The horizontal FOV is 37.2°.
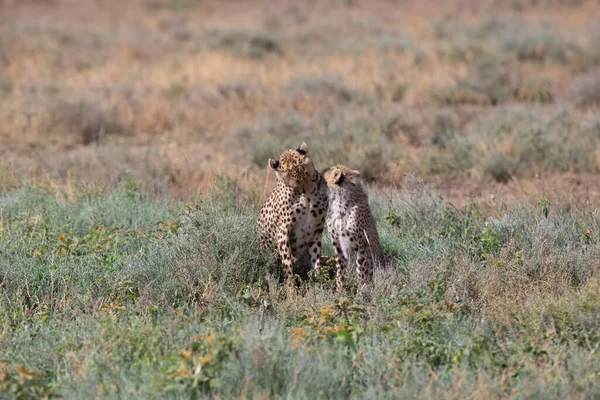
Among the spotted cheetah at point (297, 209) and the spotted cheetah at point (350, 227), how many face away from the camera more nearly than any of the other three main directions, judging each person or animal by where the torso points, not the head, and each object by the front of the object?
0

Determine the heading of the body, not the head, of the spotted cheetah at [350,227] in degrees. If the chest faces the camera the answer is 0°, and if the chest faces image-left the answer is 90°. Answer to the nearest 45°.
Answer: approximately 45°
